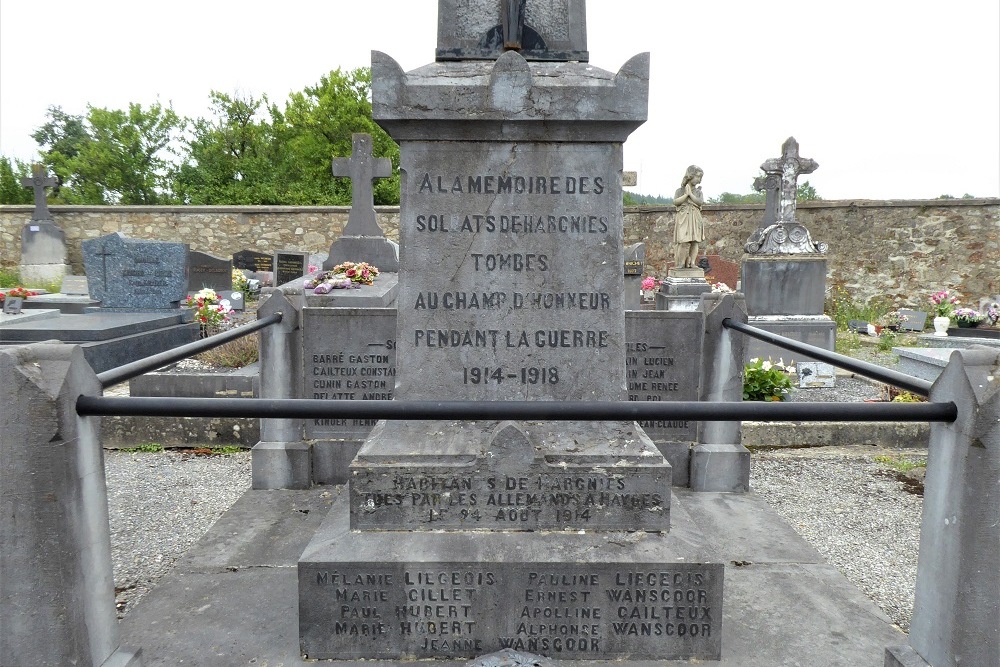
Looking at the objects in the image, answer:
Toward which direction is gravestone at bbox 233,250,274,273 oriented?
toward the camera

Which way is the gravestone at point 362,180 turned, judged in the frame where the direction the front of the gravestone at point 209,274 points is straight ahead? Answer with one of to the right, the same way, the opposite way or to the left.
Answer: the same way

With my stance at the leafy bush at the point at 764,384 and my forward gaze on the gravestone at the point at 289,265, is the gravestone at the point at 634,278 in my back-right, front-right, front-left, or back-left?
front-right

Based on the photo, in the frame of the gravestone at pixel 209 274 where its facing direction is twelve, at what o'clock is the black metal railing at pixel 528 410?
The black metal railing is roughly at 12 o'clock from the gravestone.

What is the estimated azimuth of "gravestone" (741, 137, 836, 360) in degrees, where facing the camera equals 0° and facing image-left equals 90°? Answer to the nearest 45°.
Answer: approximately 0°

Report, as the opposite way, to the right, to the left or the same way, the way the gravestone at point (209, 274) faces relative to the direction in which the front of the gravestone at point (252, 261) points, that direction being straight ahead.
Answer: the same way

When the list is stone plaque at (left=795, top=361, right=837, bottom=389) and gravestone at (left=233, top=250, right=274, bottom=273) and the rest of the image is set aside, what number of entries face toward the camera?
2

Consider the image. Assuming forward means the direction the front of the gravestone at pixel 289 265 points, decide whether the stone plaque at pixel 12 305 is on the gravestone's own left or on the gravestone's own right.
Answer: on the gravestone's own right

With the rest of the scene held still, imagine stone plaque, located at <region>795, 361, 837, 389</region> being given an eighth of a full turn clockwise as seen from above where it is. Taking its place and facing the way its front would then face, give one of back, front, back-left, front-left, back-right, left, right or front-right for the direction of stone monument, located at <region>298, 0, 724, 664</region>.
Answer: front-left

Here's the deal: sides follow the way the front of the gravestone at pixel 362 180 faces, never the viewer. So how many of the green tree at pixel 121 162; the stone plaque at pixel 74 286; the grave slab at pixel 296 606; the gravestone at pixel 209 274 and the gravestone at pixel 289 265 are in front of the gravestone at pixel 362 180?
1

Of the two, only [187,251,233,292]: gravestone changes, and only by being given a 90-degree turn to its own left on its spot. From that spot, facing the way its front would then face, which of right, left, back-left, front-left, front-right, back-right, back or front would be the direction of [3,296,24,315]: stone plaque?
back-right

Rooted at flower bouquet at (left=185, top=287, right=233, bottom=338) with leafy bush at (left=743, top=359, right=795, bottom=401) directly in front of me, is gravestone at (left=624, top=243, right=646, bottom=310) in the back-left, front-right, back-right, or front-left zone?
front-left

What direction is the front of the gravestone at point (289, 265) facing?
toward the camera
